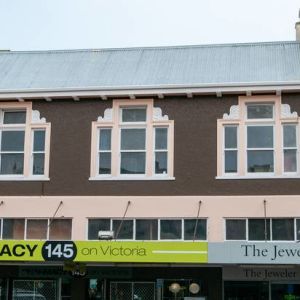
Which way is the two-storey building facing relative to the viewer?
toward the camera
